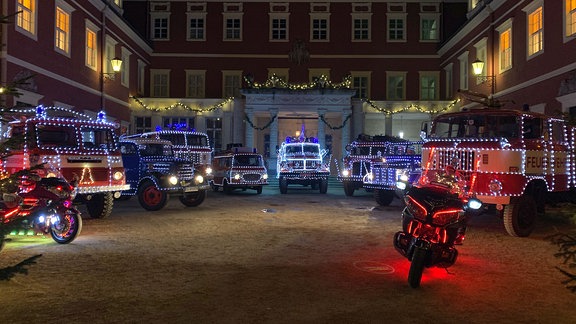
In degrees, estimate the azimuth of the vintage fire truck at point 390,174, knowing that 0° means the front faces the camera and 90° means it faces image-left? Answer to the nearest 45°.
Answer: approximately 45°

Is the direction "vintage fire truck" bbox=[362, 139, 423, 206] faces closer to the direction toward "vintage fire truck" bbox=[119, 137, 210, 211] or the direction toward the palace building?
the vintage fire truck

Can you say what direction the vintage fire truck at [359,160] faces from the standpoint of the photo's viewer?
facing the viewer and to the left of the viewer

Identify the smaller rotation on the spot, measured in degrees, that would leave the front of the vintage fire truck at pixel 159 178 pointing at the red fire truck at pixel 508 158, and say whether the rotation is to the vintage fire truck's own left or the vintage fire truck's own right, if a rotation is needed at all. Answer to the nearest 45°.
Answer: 0° — it already faces it

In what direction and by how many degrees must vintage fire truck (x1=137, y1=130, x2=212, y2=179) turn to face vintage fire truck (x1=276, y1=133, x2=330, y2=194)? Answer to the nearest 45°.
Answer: approximately 45° to its left

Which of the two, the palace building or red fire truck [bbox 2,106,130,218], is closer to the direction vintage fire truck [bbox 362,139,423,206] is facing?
the red fire truck

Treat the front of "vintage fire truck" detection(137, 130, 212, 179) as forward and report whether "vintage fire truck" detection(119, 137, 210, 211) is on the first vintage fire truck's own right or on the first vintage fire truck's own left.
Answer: on the first vintage fire truck's own right

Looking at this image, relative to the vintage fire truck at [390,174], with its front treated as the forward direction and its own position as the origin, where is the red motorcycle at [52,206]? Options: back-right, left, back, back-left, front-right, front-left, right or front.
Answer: front

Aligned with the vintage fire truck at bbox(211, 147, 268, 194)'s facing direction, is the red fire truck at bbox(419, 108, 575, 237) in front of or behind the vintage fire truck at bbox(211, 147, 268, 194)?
in front

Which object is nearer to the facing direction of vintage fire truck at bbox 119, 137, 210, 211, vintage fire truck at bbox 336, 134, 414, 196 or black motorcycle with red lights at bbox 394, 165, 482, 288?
the black motorcycle with red lights

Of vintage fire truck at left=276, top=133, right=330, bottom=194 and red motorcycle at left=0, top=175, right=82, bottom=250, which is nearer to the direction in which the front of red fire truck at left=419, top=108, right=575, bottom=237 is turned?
the red motorcycle

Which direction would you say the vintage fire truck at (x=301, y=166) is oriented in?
toward the camera

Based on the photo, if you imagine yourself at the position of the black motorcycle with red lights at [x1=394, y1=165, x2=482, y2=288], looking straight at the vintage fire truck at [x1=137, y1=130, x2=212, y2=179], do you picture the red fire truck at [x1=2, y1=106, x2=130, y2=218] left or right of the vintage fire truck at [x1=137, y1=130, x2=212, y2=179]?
left

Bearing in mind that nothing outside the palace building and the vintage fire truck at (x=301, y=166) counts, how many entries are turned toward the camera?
2

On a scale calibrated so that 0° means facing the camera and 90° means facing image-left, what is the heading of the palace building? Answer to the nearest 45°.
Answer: approximately 0°
